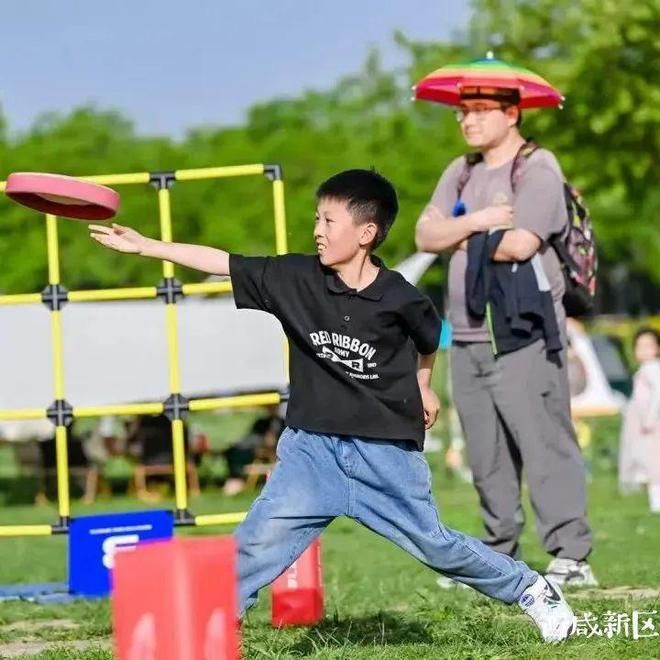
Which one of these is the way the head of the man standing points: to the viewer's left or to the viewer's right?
to the viewer's left

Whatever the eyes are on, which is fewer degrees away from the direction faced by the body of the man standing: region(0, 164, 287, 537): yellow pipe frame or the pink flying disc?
the pink flying disc

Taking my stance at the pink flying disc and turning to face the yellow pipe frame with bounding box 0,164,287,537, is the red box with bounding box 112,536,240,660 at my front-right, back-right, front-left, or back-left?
back-right

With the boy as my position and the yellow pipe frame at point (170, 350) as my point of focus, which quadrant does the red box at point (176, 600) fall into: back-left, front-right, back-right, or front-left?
back-left

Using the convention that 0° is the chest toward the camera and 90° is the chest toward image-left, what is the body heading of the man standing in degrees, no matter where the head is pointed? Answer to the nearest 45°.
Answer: approximately 45°

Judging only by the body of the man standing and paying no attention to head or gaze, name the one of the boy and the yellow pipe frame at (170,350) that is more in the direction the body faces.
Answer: the boy

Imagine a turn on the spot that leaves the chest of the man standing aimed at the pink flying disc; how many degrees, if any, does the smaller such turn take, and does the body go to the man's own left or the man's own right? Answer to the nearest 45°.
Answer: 0° — they already face it

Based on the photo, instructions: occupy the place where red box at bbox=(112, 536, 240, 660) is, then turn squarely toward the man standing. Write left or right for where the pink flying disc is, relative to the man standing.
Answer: left

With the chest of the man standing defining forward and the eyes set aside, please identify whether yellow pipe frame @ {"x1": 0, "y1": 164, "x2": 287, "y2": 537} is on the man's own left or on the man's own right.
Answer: on the man's own right
